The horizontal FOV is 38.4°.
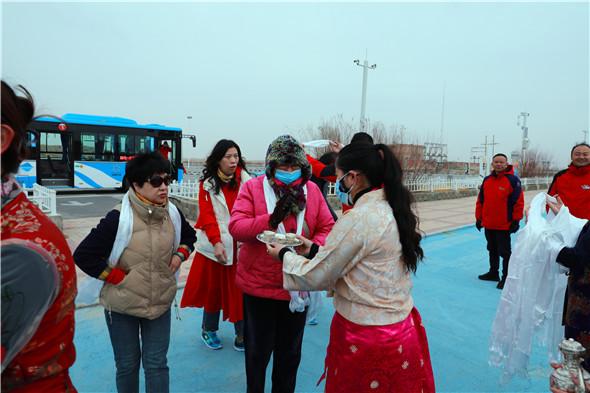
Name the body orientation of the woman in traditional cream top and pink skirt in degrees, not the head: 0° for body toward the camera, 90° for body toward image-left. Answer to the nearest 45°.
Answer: approximately 135°

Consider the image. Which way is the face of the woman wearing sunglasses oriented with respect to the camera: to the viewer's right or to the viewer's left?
to the viewer's right

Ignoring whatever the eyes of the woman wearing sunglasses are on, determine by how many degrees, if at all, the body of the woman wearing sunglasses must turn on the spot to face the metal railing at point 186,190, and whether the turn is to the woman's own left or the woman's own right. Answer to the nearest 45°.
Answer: approximately 135° to the woman's own left

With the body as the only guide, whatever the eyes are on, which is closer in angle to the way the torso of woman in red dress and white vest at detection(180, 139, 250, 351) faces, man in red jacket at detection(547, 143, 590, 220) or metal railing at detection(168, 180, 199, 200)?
the man in red jacket

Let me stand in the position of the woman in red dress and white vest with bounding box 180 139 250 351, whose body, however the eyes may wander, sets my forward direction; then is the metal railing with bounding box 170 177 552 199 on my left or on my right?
on my left

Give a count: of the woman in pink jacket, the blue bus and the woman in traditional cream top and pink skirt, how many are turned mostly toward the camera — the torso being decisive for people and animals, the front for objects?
1

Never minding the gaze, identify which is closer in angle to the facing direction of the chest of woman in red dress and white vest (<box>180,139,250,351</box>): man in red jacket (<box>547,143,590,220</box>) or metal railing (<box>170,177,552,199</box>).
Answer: the man in red jacket

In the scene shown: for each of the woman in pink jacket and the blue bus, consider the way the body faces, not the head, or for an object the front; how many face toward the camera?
1

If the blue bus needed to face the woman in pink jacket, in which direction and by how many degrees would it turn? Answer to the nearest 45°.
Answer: approximately 135° to its right

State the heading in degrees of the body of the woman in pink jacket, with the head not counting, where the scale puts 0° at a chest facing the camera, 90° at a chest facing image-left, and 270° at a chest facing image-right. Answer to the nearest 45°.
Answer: approximately 0°

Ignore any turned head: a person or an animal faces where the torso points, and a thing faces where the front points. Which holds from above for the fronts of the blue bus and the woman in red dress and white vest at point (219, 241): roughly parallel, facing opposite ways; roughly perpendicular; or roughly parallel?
roughly perpendicular
